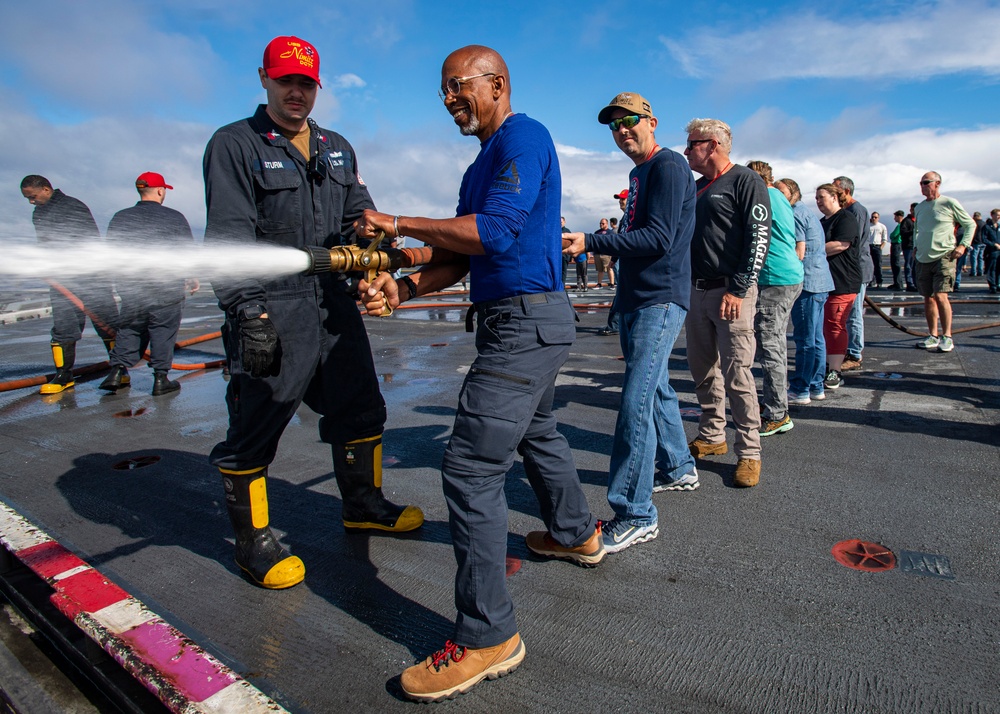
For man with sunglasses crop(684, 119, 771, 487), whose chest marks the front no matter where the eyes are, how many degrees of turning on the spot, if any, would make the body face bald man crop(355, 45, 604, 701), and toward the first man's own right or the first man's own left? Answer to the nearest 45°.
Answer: approximately 45° to the first man's own left

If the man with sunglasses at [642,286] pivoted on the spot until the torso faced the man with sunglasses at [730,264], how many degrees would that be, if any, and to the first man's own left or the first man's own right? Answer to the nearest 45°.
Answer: approximately 180°

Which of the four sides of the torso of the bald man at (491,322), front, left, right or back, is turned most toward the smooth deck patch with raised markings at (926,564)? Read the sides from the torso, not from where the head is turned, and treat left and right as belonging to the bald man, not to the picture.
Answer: back

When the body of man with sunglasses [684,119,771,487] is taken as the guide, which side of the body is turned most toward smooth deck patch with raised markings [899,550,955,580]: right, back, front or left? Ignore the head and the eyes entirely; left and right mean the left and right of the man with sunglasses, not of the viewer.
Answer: left

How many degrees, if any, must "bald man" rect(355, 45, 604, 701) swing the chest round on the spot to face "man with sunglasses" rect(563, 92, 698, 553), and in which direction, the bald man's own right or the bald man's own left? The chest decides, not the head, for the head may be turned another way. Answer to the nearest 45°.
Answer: approximately 135° to the bald man's own right

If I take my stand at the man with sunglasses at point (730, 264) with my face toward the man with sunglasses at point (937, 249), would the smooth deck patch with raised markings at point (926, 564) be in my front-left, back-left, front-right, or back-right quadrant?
back-right

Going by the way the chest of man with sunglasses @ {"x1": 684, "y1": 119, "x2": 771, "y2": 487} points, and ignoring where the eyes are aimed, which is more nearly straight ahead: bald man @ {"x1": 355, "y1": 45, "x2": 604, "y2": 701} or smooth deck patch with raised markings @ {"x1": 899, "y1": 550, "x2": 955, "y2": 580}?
the bald man

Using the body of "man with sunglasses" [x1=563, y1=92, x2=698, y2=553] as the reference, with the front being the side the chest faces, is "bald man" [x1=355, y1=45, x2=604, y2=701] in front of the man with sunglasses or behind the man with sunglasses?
in front

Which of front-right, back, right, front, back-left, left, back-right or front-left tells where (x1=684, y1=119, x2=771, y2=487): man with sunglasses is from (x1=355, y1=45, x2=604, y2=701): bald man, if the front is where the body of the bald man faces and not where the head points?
back-right

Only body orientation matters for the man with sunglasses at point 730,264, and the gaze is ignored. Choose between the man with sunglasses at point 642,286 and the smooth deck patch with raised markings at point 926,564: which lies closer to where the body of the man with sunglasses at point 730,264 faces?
the man with sunglasses

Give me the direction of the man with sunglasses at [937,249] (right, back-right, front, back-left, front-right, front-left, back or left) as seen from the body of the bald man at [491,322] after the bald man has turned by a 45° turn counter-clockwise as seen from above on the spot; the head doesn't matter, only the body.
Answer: back

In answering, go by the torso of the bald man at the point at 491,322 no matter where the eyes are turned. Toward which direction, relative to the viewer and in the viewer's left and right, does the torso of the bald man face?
facing to the left of the viewer

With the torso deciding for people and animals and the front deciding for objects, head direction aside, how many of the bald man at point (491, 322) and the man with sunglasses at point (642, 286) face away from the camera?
0
